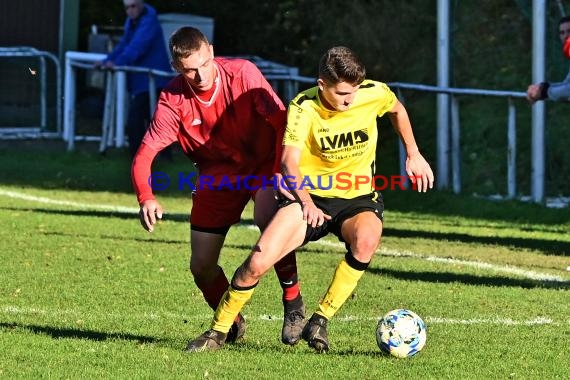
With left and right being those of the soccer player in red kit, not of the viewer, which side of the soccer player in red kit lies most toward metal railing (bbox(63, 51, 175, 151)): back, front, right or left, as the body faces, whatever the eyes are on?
back

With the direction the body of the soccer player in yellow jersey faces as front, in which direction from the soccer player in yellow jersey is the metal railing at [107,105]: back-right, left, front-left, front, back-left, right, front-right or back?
back

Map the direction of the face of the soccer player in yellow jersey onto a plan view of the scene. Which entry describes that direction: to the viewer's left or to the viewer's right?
to the viewer's right

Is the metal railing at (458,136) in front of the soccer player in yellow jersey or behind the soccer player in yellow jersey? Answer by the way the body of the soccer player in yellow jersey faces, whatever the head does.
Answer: behind

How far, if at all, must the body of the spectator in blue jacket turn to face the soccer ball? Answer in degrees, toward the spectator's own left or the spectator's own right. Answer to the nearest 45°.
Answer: approximately 45° to the spectator's own left

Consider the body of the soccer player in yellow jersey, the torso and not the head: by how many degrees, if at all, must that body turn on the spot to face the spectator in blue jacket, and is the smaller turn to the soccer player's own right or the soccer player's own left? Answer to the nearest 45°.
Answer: approximately 180°
